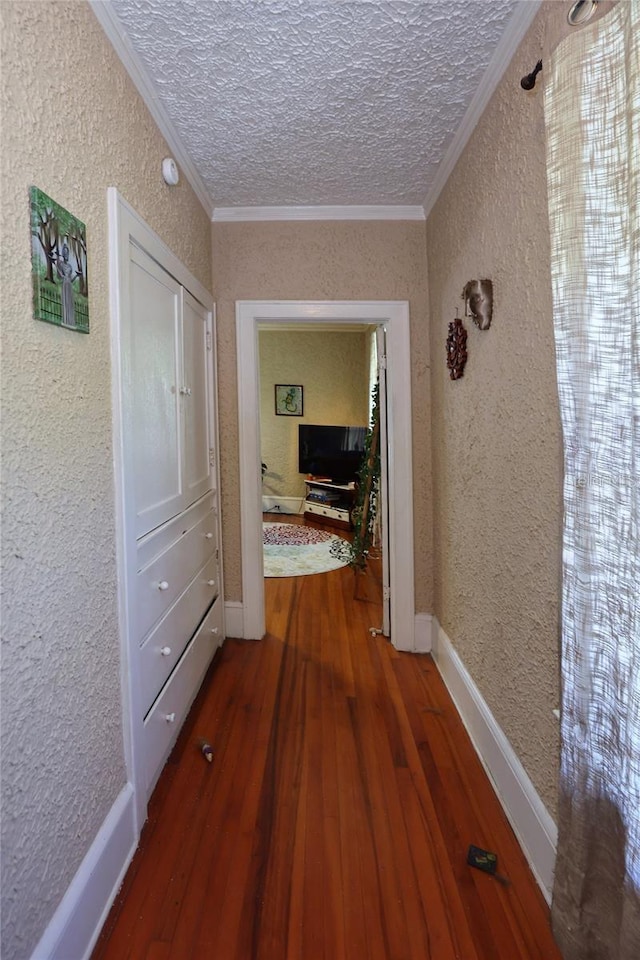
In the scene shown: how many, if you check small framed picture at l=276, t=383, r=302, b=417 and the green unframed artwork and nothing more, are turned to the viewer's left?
0

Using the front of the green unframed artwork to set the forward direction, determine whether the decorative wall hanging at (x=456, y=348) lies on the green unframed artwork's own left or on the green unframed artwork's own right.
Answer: on the green unframed artwork's own left

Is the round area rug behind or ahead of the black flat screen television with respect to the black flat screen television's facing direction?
ahead

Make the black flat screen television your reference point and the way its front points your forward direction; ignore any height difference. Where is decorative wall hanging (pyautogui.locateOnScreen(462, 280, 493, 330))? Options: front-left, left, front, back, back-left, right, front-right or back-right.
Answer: front-left

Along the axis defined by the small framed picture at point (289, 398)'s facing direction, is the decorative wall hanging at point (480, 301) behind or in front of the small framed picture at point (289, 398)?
in front

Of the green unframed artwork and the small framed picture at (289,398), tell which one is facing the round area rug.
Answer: the small framed picture

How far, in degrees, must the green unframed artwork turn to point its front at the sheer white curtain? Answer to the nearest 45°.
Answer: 0° — it already faces it

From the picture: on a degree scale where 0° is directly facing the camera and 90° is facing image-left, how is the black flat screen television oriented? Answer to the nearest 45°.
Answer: approximately 45°

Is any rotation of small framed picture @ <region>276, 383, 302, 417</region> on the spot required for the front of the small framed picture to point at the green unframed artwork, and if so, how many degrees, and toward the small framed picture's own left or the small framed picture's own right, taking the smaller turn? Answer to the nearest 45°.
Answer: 0° — it already faces it

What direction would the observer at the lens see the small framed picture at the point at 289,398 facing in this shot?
facing the viewer

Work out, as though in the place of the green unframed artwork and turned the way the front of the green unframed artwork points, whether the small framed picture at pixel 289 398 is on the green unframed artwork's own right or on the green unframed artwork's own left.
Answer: on the green unframed artwork's own left

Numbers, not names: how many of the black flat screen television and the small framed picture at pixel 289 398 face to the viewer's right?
0

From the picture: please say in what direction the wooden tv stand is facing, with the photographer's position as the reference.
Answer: facing the viewer and to the left of the viewer

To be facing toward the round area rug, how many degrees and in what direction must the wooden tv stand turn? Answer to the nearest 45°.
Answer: approximately 45° to its left

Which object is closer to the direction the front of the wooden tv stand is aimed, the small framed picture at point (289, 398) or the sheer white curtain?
the sheer white curtain

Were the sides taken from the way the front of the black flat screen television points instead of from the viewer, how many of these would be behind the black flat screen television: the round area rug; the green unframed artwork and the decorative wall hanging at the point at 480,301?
0
